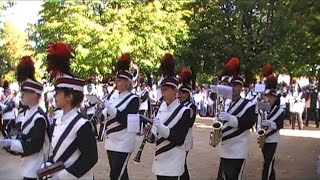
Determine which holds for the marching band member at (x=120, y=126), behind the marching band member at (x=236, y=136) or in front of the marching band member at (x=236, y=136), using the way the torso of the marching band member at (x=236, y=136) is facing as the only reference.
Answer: in front

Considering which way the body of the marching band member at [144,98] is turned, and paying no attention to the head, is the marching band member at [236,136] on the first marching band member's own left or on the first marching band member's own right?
on the first marching band member's own left

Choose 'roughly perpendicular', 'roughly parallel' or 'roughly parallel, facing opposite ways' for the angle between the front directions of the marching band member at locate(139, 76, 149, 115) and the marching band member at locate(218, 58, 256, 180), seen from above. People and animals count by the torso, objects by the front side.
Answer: roughly parallel

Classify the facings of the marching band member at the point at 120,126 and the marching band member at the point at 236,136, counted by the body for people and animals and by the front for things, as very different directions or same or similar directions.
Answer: same or similar directions

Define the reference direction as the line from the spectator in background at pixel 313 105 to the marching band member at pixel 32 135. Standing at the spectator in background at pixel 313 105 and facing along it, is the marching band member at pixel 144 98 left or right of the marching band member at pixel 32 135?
right

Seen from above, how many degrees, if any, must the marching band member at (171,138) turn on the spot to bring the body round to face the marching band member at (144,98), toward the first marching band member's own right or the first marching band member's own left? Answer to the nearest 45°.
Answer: approximately 135° to the first marching band member's own right

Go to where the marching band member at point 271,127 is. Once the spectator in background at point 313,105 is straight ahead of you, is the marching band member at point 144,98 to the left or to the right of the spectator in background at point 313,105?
left

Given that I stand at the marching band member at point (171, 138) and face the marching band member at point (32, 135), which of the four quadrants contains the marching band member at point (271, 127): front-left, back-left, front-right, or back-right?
back-right

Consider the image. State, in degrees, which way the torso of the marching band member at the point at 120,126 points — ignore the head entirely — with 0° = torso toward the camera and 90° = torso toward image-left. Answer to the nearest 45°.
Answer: approximately 45°

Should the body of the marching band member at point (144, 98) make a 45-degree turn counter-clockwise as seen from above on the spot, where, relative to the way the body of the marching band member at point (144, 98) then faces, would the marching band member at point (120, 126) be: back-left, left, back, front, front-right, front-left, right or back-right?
front

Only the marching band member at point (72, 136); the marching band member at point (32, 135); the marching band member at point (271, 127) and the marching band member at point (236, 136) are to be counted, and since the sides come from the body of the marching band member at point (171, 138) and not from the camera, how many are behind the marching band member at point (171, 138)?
2

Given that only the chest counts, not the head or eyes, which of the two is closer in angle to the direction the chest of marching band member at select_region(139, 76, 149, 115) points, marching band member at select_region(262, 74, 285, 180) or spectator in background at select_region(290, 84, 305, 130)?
the marching band member

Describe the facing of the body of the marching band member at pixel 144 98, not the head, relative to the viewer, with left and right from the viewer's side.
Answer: facing the viewer and to the left of the viewer

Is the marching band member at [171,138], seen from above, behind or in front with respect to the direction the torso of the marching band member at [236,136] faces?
in front

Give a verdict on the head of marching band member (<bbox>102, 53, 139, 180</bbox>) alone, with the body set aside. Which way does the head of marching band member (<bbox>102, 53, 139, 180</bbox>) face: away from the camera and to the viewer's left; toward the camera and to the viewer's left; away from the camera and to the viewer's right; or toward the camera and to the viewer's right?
toward the camera and to the viewer's left

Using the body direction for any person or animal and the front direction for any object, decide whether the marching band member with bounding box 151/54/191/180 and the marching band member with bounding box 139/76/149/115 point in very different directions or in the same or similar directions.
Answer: same or similar directions

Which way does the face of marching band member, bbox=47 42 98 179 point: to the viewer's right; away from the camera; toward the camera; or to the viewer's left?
to the viewer's left

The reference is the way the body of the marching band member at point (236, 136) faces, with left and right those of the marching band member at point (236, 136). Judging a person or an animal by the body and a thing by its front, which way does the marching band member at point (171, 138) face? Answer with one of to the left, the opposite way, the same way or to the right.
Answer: the same way

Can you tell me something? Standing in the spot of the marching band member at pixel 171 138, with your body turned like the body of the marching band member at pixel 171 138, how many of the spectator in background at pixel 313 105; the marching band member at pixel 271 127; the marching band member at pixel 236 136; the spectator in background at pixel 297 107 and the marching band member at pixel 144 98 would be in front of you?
0
